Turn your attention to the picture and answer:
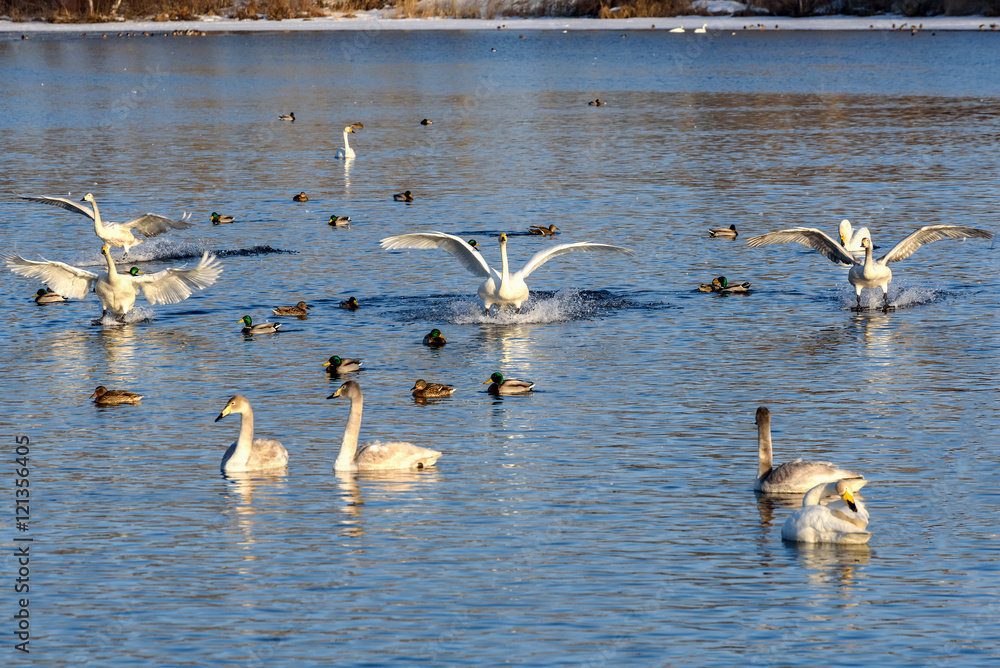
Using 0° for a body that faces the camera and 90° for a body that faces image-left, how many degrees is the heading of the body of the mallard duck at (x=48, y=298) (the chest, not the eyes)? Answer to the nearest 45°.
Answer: approximately 90°

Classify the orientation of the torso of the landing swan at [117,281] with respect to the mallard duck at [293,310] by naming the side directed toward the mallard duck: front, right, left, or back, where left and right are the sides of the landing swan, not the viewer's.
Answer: left

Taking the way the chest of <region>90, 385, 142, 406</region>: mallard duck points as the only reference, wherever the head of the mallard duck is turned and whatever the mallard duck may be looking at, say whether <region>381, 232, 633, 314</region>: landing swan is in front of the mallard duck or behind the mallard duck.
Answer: behind

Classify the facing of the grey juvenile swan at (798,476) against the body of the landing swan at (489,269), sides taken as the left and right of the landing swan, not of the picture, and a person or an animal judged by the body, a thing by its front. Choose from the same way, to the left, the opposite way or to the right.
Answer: to the right

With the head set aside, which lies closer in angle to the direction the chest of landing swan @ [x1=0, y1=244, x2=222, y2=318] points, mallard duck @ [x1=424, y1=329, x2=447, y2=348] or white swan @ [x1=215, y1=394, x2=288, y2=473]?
the white swan

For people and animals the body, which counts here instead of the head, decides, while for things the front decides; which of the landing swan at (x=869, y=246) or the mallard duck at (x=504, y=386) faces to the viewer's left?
the mallard duck

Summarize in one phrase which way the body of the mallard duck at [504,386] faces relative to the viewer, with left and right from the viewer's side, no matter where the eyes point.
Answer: facing to the left of the viewer

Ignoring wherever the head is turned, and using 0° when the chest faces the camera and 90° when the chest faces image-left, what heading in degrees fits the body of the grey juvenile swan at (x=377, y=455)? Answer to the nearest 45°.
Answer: approximately 90°

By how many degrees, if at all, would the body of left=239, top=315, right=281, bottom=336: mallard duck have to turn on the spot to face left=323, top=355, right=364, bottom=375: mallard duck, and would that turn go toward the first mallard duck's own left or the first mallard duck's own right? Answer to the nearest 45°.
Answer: approximately 90° to the first mallard duck's own left

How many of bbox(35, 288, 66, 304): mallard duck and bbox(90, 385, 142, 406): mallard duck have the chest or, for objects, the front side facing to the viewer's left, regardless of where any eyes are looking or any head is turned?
2

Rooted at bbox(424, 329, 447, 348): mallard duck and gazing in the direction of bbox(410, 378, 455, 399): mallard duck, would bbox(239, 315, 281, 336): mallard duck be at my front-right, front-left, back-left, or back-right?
back-right

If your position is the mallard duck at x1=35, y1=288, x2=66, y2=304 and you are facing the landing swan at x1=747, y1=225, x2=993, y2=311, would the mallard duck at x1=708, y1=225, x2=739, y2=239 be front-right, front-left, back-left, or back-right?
front-left

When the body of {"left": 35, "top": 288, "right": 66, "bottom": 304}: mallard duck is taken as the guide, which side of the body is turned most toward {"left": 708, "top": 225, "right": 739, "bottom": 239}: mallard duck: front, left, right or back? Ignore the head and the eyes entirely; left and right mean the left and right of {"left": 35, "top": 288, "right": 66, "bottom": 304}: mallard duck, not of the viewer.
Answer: back

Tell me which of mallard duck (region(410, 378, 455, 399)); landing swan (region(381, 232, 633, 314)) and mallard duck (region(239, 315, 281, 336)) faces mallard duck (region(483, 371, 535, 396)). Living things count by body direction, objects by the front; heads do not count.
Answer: the landing swan

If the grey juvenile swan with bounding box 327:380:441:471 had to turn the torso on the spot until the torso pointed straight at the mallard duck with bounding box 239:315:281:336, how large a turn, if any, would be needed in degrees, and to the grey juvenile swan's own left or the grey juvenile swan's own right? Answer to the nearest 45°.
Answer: approximately 90° to the grey juvenile swan's own right

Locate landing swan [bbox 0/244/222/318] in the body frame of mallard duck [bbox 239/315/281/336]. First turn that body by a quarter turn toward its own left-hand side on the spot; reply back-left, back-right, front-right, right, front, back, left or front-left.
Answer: back-right

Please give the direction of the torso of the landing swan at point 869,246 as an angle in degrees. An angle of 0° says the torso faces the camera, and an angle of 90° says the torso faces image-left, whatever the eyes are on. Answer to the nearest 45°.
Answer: approximately 0°
